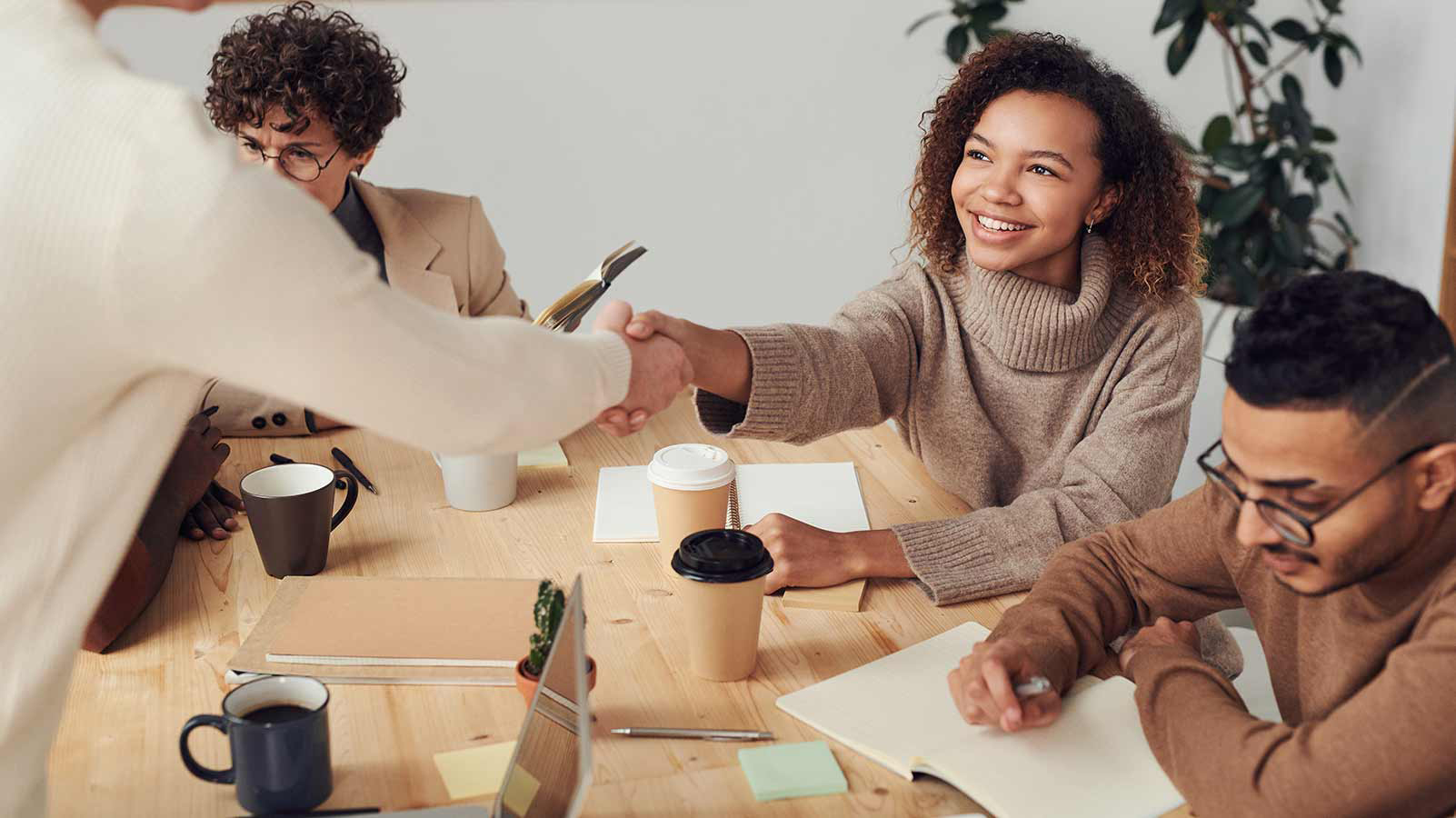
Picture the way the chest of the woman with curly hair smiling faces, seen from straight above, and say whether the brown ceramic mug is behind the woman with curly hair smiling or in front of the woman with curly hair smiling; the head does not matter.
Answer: in front

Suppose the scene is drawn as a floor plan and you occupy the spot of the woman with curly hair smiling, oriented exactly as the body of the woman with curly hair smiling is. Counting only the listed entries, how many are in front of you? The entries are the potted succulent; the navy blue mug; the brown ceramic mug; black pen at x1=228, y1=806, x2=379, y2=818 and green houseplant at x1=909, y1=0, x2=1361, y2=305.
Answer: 4

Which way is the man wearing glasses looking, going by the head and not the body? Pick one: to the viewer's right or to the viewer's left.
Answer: to the viewer's left

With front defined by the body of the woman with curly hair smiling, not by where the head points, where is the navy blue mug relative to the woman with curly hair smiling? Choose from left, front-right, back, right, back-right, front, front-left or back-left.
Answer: front

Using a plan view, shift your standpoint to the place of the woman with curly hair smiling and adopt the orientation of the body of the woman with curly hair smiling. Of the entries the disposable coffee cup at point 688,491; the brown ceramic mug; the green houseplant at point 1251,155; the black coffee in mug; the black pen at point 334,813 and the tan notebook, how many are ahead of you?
5

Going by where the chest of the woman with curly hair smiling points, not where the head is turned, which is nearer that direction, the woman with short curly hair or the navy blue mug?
the navy blue mug

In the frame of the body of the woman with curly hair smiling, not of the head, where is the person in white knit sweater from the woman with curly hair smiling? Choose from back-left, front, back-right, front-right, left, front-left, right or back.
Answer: front

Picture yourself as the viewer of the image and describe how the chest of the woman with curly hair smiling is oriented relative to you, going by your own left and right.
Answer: facing the viewer and to the left of the viewer

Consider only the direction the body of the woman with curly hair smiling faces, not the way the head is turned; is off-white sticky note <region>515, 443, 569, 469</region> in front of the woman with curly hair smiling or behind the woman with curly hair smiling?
in front

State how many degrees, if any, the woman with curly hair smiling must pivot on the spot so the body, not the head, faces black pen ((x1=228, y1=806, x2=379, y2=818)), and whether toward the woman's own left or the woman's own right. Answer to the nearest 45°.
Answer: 0° — they already face it

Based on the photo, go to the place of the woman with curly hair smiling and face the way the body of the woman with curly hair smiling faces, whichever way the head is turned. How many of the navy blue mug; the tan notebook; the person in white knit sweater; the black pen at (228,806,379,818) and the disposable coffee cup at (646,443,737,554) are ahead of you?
5

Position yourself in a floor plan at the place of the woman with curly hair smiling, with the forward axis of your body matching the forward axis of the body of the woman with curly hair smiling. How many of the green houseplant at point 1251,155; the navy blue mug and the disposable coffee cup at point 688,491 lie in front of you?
2

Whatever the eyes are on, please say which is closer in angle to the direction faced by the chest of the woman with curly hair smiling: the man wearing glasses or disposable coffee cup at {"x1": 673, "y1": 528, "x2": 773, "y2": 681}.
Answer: the disposable coffee cup

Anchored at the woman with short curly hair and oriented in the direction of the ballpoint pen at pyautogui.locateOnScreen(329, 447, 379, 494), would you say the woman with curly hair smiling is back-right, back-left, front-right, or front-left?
front-left

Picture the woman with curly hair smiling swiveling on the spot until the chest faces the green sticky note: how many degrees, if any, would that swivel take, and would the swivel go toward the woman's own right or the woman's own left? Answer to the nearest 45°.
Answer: approximately 45° to the woman's own left

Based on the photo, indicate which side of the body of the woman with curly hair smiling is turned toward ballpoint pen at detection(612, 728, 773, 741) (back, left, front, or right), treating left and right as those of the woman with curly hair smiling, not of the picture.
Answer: front

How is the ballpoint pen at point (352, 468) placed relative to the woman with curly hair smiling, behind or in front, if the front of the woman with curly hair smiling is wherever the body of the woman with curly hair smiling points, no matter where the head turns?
in front

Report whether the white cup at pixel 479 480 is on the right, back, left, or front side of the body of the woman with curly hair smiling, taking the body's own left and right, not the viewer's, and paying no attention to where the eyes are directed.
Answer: front
